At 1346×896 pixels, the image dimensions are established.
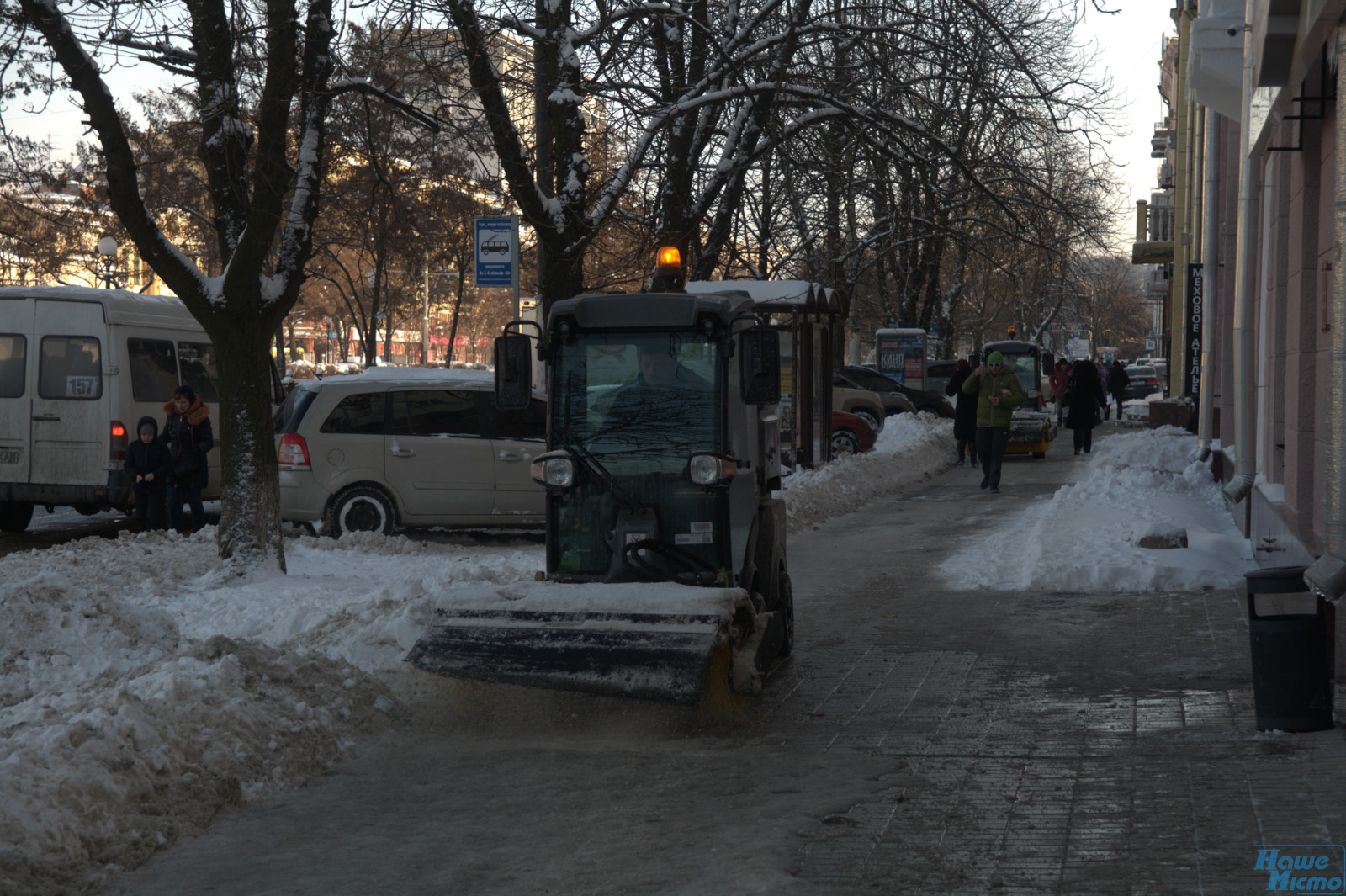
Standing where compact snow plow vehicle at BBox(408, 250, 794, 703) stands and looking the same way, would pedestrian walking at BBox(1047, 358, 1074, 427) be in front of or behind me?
behind

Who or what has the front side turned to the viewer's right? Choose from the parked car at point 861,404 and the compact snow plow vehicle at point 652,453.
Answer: the parked car

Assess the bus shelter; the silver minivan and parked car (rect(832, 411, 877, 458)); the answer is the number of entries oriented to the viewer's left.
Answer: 1

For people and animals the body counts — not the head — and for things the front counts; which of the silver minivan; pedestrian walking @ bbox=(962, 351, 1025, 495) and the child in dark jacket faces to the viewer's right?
the silver minivan

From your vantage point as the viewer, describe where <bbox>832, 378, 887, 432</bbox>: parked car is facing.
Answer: facing to the right of the viewer

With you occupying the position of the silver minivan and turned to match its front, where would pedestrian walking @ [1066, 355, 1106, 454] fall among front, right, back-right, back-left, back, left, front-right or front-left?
front-left

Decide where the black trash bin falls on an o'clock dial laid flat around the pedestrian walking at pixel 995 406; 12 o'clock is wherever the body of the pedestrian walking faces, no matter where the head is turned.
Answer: The black trash bin is roughly at 12 o'clock from the pedestrian walking.

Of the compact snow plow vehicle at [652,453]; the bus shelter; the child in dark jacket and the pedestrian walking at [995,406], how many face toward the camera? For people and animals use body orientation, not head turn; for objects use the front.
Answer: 3

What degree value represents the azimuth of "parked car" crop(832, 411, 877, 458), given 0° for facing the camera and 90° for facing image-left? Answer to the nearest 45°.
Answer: approximately 270°

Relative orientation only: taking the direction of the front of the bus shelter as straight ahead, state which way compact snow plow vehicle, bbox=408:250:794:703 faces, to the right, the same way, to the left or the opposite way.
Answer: to the left

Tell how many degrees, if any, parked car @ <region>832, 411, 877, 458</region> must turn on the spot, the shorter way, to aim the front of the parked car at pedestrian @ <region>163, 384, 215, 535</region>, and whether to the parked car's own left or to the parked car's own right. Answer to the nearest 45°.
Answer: approximately 135° to the parked car's own right
